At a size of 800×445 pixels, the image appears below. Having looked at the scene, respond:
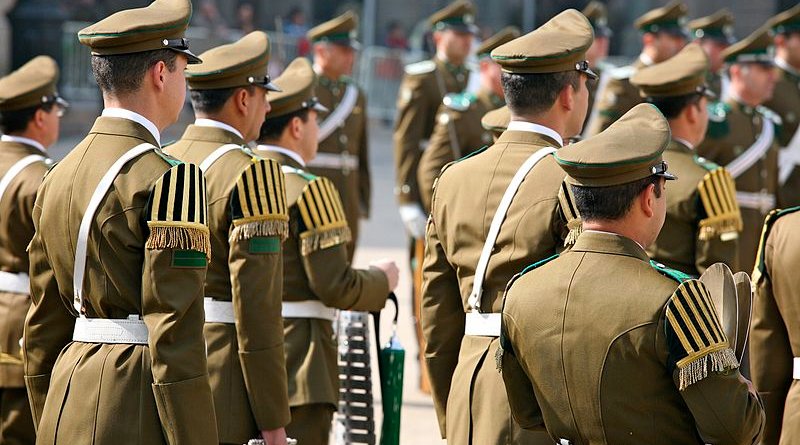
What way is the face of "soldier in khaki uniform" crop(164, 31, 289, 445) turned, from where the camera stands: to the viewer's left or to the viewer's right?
to the viewer's right

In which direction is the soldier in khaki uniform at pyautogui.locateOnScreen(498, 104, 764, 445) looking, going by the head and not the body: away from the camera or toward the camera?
away from the camera

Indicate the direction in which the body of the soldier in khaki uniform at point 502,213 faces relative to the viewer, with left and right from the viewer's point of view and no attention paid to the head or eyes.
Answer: facing away from the viewer and to the right of the viewer

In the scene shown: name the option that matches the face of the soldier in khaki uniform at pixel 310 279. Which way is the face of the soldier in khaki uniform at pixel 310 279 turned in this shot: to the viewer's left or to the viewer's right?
to the viewer's right

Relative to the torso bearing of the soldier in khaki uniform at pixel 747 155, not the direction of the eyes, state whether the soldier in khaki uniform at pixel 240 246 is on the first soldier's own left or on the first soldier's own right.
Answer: on the first soldier's own right

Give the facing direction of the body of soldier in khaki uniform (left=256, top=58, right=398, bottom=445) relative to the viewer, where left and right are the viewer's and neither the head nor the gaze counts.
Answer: facing away from the viewer and to the right of the viewer

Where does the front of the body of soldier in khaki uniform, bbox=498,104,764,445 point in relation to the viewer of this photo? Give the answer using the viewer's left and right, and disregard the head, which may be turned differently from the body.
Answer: facing away from the viewer and to the right of the viewer

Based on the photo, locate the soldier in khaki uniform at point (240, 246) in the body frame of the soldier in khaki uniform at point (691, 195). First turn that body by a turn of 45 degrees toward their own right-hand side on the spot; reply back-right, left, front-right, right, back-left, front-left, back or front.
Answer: back-right

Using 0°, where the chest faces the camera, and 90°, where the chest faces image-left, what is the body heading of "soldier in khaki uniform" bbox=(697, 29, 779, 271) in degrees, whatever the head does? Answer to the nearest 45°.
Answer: approximately 315°

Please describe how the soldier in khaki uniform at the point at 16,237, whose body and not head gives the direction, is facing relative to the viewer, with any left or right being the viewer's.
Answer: facing away from the viewer and to the right of the viewer

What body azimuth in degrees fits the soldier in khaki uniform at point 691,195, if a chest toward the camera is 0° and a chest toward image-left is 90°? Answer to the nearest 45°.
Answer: approximately 225°

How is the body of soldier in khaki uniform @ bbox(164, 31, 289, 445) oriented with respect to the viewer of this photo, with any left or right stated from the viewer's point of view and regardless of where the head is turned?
facing away from the viewer and to the right of the viewer
